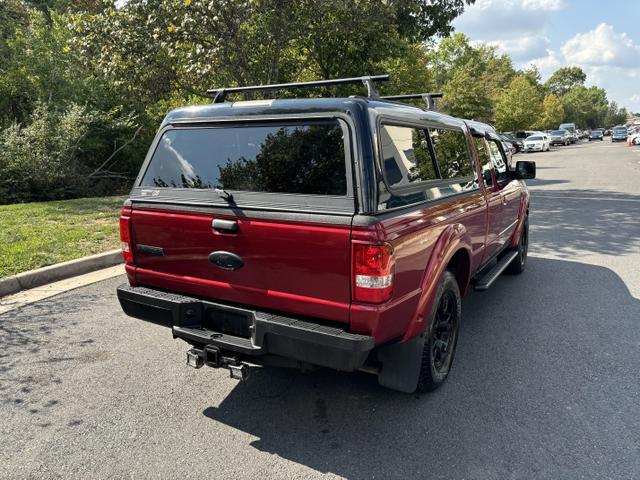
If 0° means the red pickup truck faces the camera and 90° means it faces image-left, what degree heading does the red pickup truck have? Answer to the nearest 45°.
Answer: approximately 225°

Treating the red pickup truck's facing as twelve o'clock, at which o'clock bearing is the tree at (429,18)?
The tree is roughly at 11 o'clock from the red pickup truck.

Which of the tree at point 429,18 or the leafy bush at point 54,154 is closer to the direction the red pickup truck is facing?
the tree

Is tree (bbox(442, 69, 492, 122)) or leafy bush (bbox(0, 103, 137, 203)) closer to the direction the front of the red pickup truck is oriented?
the tree

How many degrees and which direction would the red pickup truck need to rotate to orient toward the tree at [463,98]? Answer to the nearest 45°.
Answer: approximately 45° to its left

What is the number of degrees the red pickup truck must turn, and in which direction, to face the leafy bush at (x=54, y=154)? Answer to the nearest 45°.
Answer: approximately 90° to its left
